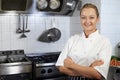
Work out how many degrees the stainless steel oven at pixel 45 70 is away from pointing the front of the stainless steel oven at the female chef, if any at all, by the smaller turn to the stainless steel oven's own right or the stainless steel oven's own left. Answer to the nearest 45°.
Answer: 0° — it already faces them

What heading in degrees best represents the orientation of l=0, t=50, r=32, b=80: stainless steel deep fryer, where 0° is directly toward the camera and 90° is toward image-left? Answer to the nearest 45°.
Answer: approximately 0°

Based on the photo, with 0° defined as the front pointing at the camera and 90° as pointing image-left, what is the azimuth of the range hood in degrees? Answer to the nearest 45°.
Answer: approximately 0°

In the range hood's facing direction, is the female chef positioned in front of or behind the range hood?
in front
